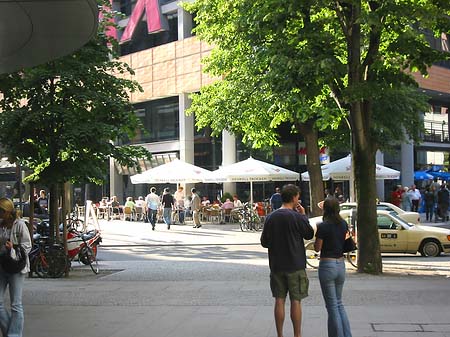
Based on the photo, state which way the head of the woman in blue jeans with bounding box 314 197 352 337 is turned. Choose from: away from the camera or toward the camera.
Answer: away from the camera

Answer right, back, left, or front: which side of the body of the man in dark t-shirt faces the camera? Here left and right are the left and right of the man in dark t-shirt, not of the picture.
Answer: back

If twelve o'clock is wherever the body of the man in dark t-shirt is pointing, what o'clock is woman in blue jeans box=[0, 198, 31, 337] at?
The woman in blue jeans is roughly at 9 o'clock from the man in dark t-shirt.

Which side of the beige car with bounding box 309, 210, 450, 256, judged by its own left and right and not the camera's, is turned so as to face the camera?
right

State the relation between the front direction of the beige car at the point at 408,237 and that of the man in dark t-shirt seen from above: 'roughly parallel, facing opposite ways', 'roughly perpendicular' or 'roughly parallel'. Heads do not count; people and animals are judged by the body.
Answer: roughly perpendicular

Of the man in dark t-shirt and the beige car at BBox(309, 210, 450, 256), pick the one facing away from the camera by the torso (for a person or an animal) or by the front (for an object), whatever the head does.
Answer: the man in dark t-shirt

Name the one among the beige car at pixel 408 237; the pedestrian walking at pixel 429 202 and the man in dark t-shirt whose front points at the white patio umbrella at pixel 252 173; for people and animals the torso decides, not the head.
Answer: the man in dark t-shirt
